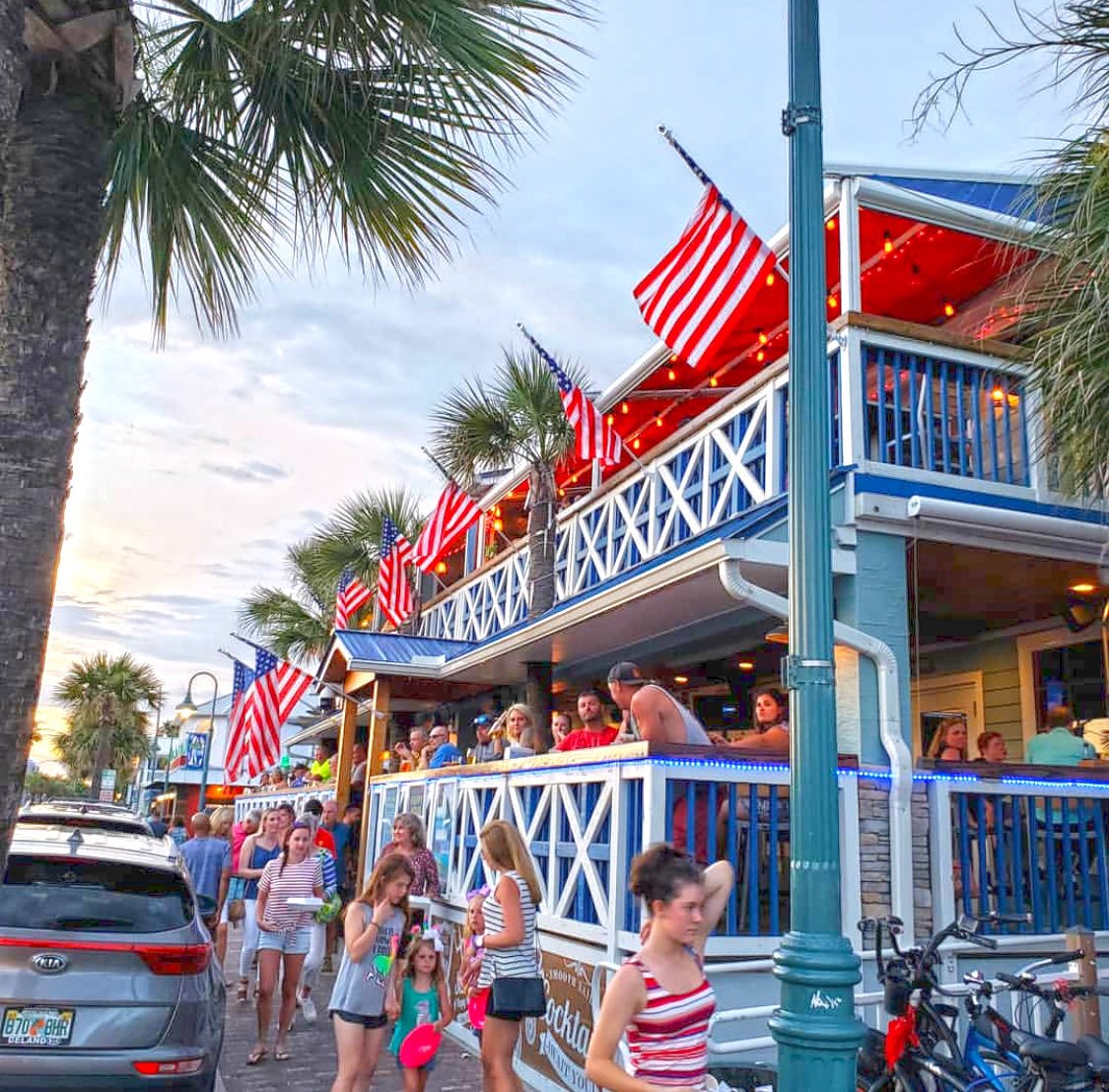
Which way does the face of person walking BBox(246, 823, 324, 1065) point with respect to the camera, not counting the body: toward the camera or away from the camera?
toward the camera

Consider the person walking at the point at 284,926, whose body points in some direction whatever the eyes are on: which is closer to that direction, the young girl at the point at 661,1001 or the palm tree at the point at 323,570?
the young girl

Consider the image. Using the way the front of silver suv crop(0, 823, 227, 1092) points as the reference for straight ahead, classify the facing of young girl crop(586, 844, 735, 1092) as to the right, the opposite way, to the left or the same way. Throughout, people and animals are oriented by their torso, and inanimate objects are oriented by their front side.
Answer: the opposite way

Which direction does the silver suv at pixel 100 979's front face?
away from the camera

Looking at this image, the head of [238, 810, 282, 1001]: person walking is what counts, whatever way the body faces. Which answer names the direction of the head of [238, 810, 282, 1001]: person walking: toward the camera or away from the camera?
toward the camera

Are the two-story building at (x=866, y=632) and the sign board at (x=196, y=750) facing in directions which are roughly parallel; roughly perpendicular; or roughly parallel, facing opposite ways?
roughly perpendicular

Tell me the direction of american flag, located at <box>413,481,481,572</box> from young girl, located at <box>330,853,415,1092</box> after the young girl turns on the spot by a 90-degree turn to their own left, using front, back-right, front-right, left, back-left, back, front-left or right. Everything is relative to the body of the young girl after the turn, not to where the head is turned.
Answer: front-left

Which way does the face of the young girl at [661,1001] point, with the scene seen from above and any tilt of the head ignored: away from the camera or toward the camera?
toward the camera

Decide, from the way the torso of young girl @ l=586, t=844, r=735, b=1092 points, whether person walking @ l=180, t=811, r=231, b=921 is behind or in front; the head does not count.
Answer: behind

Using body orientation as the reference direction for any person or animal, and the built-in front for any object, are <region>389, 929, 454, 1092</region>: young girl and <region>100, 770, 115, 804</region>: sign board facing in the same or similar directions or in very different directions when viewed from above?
same or similar directions

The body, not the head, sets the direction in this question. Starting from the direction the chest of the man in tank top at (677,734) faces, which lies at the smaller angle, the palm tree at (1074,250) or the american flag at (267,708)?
the american flag

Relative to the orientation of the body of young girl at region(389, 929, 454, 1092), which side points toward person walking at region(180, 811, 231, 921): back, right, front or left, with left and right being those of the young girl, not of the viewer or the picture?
back

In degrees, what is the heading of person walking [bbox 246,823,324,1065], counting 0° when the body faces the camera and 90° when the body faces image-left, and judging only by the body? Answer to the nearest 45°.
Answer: approximately 0°

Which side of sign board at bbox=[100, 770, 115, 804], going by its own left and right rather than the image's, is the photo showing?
front

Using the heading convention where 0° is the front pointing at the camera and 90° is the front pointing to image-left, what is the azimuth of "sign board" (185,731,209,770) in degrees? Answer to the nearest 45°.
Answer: approximately 0°

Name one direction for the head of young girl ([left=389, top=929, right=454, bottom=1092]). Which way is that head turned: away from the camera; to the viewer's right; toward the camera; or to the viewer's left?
toward the camera

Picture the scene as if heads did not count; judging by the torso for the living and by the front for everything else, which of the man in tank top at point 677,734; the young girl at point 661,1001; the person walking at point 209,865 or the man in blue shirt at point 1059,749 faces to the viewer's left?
the man in tank top

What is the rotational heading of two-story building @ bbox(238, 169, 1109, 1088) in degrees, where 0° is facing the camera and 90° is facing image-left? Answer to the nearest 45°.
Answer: approximately 45°

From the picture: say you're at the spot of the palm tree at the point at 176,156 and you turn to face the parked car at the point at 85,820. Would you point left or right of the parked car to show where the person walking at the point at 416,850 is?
right
